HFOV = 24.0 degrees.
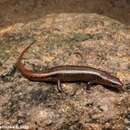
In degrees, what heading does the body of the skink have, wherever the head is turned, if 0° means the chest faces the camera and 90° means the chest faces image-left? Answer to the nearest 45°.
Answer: approximately 270°
